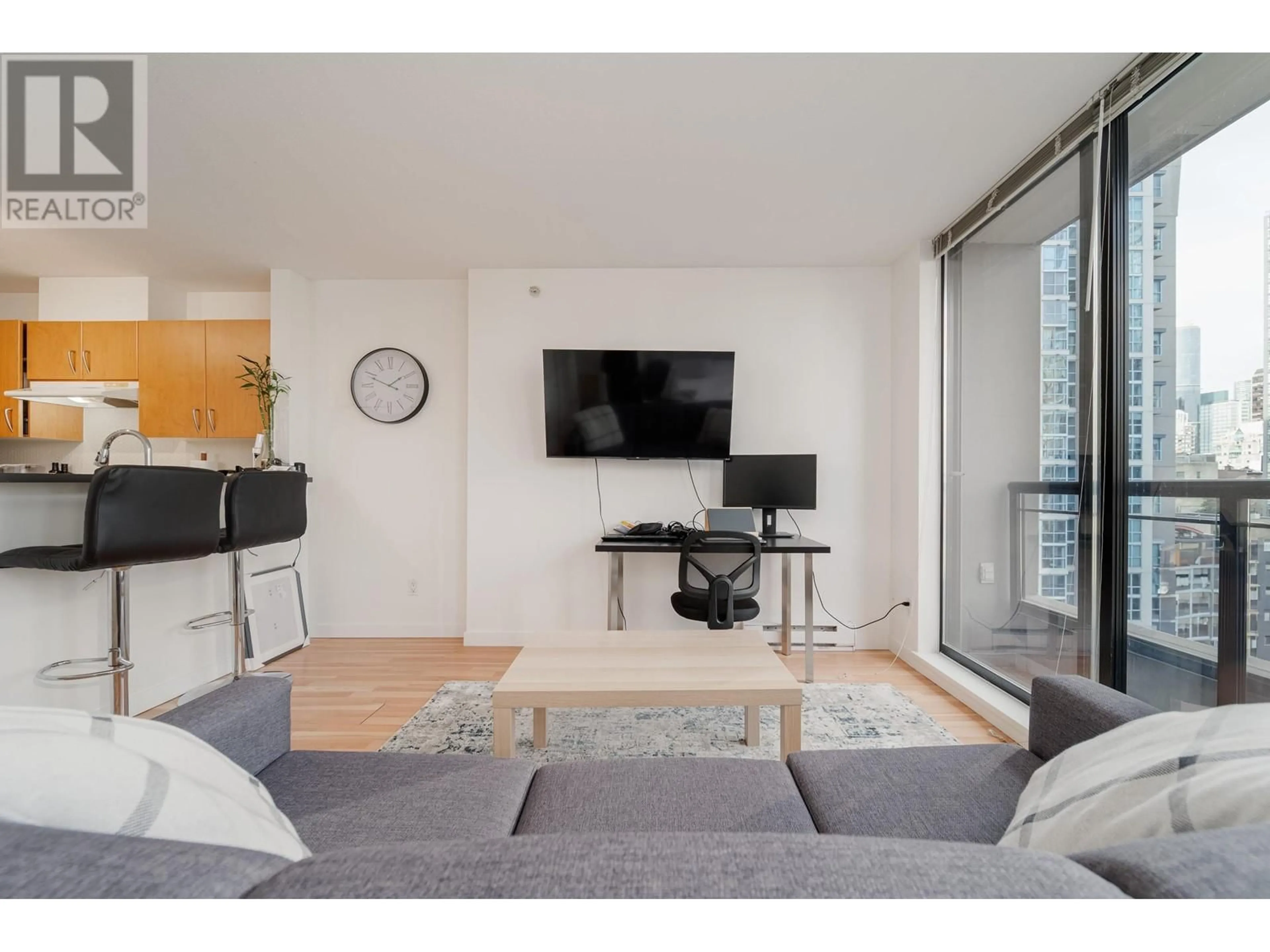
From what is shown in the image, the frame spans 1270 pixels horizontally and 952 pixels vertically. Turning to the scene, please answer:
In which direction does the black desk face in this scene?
toward the camera

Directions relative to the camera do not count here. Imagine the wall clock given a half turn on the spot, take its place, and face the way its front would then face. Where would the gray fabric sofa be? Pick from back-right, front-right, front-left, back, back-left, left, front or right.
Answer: back

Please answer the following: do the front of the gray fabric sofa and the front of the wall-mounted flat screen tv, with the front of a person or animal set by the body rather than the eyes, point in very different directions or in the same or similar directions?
very different directions

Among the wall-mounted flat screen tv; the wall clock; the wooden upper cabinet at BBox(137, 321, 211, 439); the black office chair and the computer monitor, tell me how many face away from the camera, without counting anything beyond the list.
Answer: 1

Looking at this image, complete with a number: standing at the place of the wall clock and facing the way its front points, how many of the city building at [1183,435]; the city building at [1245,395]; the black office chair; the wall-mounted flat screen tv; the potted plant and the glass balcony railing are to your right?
1

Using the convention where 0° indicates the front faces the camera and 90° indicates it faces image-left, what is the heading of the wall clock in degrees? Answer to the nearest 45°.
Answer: approximately 0°

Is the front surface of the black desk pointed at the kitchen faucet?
no

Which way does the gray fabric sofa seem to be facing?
away from the camera

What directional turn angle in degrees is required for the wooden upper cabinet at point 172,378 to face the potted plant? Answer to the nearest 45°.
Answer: approximately 45° to its left

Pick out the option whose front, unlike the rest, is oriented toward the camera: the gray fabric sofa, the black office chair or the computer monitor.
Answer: the computer monitor

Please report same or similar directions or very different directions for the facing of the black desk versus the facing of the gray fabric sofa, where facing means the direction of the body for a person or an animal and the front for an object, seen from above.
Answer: very different directions

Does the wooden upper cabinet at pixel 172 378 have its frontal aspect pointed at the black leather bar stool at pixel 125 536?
yes

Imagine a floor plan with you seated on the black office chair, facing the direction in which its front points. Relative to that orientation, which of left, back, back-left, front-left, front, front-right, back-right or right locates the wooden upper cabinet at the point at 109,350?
left

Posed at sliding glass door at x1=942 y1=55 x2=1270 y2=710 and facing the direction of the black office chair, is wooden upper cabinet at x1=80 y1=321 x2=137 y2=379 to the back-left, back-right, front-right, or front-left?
front-left

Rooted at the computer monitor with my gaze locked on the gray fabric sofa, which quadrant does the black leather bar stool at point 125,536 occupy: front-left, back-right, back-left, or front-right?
front-right

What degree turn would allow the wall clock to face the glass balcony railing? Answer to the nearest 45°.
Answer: approximately 45° to its left

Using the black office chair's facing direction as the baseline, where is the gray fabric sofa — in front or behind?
behind

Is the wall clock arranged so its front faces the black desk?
no

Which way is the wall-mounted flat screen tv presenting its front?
toward the camera

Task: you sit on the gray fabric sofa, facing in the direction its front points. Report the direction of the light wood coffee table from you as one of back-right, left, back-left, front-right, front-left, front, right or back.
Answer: front

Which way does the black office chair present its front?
away from the camera
